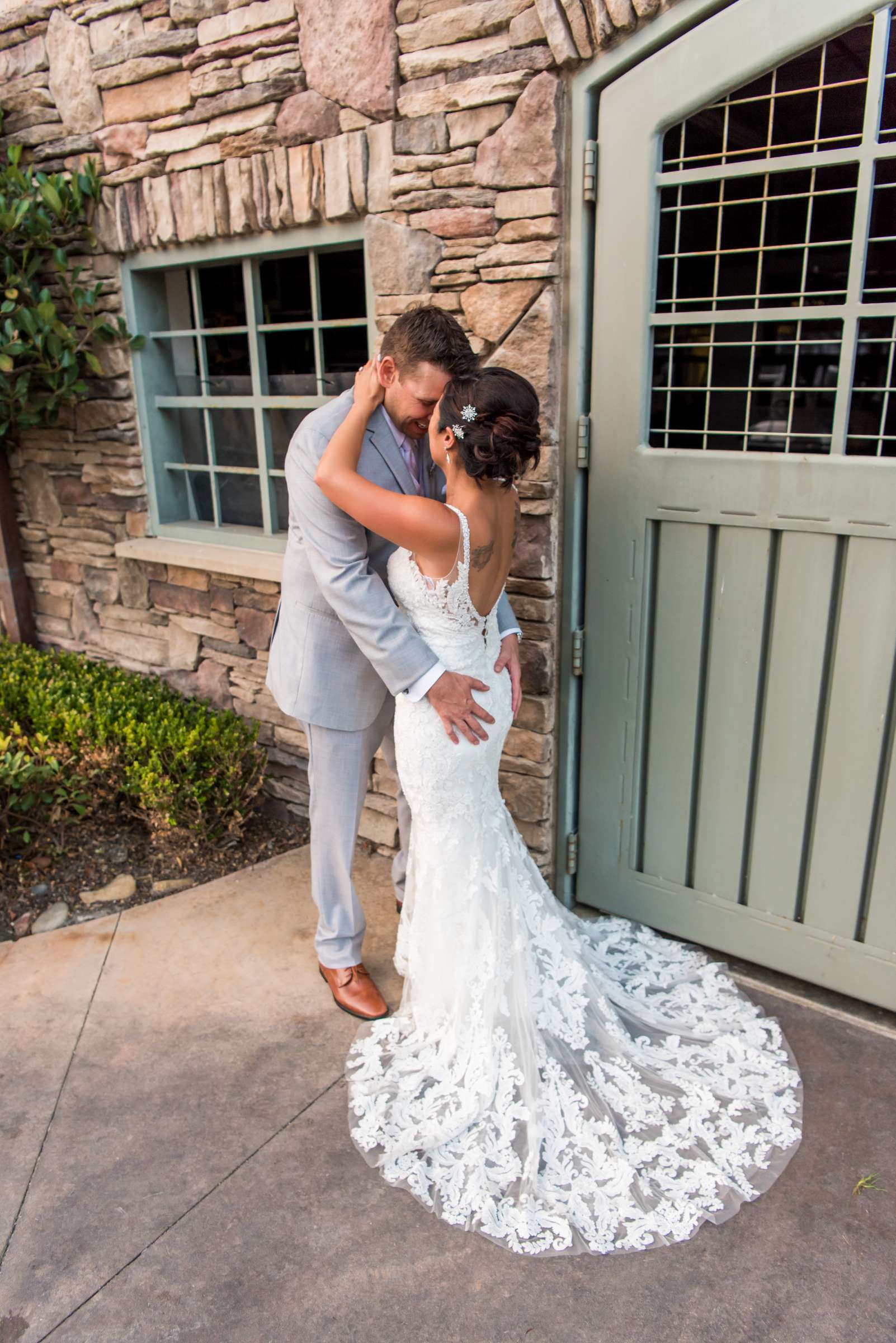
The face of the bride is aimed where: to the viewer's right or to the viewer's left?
to the viewer's left

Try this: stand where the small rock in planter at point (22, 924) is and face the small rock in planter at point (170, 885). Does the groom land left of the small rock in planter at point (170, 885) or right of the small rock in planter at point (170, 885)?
right

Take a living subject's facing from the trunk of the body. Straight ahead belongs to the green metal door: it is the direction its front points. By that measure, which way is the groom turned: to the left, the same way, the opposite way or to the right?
to the left

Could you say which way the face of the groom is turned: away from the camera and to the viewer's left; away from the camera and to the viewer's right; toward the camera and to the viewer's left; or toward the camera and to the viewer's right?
toward the camera and to the viewer's right

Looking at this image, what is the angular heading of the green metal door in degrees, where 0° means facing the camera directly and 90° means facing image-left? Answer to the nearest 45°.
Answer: approximately 45°

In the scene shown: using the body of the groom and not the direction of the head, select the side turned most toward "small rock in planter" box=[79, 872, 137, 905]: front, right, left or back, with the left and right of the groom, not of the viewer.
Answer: back

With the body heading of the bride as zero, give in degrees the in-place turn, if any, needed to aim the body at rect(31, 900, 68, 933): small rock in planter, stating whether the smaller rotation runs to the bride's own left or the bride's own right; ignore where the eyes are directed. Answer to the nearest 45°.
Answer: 0° — they already face it

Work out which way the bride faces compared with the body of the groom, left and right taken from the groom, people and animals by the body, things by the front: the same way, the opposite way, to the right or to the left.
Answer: the opposite way
